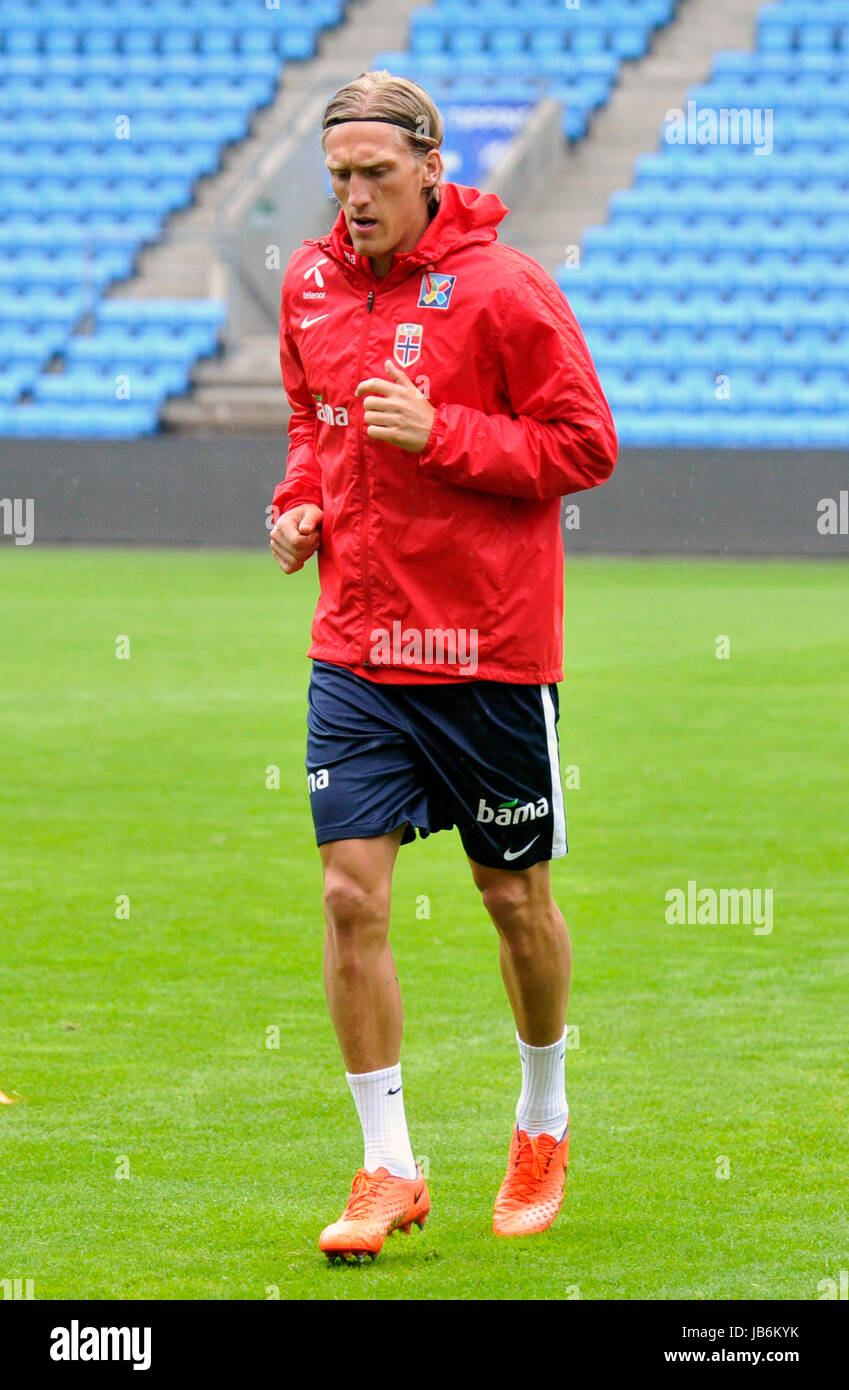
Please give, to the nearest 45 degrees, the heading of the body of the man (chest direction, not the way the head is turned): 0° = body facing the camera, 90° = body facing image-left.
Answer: approximately 45°

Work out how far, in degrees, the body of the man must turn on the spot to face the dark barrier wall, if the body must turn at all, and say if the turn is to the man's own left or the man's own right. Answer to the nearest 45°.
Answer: approximately 135° to the man's own right
